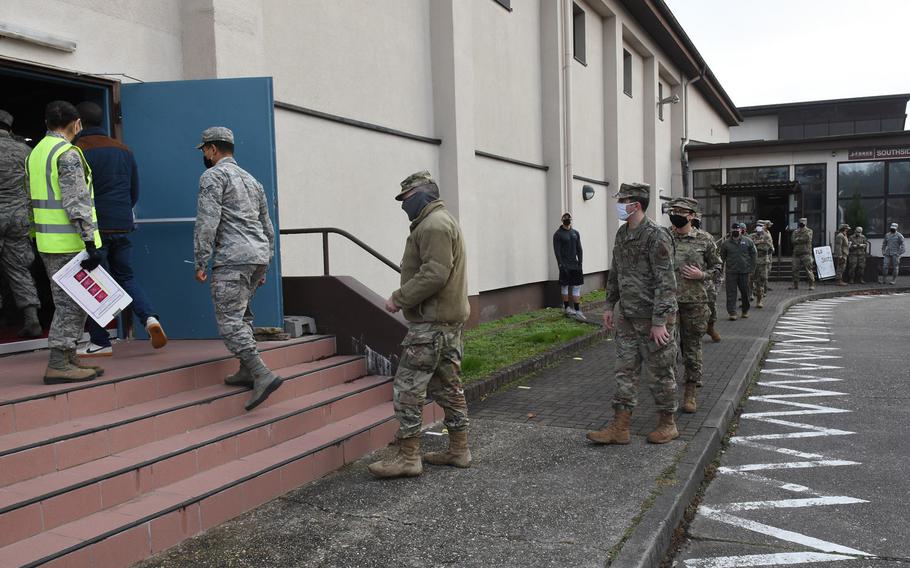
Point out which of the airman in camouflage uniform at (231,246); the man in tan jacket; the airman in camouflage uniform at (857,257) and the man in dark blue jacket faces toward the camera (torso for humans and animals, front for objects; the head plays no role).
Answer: the airman in camouflage uniform at (857,257)

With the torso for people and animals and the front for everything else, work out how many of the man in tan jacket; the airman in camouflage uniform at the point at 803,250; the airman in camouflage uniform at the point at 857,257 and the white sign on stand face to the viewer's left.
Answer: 1

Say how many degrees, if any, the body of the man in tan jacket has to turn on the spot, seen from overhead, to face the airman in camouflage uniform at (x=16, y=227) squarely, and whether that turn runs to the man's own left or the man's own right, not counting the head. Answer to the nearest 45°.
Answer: approximately 45° to the man's own right

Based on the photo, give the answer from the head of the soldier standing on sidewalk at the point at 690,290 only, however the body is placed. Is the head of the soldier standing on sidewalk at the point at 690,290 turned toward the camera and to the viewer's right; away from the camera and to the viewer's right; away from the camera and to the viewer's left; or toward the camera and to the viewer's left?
toward the camera and to the viewer's left

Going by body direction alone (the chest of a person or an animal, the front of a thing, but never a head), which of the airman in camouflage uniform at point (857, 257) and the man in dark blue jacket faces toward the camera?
the airman in camouflage uniform

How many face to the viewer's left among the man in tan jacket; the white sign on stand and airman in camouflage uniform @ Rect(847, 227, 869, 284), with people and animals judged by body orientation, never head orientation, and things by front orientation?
1

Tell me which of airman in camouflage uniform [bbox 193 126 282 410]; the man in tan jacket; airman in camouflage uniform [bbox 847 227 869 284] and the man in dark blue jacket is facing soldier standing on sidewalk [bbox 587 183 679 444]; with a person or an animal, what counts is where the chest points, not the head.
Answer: airman in camouflage uniform [bbox 847 227 869 284]

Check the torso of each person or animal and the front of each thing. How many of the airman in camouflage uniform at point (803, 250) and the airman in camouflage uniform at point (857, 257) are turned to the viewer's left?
0

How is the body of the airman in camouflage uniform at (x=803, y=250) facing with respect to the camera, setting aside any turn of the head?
toward the camera

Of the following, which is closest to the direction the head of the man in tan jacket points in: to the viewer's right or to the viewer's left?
to the viewer's left

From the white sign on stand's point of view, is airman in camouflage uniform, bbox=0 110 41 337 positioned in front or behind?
in front

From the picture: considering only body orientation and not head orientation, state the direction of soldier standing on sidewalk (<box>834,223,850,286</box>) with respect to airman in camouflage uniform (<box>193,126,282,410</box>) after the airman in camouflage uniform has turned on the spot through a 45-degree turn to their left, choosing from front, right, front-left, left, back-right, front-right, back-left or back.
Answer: back-right

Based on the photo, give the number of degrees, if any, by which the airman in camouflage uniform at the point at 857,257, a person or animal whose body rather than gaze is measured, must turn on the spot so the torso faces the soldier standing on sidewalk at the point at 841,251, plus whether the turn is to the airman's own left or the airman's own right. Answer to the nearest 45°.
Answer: approximately 45° to the airman's own right

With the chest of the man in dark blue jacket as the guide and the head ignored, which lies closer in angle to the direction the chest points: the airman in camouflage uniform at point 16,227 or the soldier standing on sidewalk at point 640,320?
the airman in camouflage uniform

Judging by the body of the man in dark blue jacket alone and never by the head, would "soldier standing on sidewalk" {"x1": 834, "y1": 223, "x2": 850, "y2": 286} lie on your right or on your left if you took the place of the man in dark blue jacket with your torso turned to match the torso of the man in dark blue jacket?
on your right

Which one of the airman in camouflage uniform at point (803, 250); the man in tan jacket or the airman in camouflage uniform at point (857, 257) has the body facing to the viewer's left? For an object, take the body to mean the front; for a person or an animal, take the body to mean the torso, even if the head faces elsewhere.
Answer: the man in tan jacket

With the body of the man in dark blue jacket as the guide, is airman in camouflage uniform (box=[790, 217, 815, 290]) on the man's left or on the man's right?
on the man's right

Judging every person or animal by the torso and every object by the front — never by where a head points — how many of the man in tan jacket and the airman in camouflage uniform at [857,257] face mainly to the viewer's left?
1

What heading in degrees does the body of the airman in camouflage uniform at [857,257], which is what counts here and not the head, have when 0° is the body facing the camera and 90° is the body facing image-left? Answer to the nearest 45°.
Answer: approximately 0°
